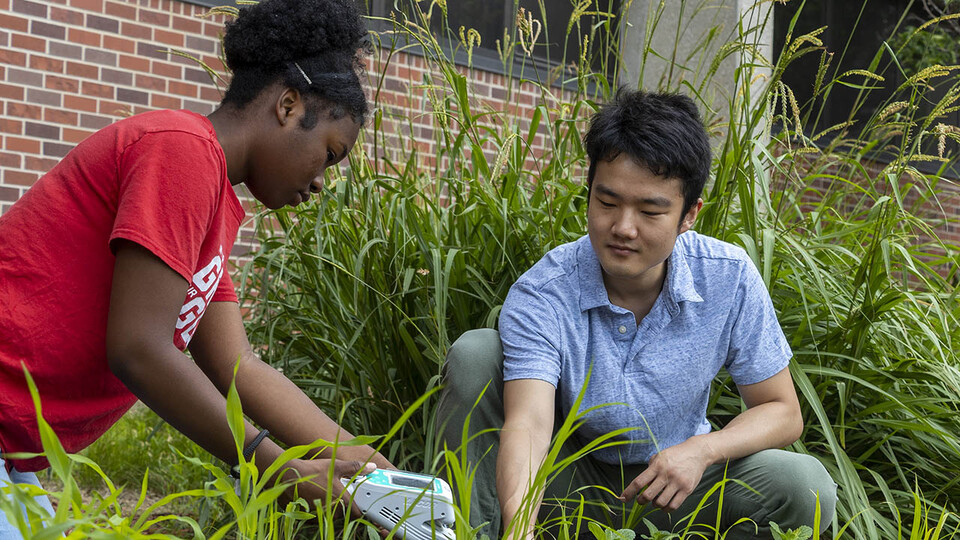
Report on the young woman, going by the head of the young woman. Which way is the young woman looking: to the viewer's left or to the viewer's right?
to the viewer's right

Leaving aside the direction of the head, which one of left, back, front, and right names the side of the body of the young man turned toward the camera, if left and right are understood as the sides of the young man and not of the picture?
front

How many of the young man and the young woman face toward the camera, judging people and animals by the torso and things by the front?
1

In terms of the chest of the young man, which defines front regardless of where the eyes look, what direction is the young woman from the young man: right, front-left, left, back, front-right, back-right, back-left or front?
front-right

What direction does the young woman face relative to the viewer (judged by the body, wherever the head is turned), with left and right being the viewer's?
facing to the right of the viewer

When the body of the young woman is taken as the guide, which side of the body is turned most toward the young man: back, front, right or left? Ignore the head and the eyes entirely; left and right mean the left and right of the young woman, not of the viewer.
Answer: front

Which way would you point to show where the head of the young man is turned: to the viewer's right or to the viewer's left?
to the viewer's left
